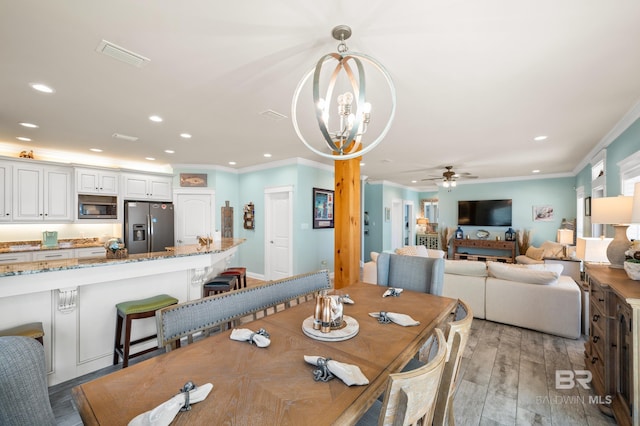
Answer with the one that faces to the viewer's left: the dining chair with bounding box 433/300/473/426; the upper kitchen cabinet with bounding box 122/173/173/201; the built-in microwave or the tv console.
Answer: the dining chair

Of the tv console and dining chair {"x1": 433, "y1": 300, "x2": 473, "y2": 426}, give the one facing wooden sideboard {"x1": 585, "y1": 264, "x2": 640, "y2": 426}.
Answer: the tv console

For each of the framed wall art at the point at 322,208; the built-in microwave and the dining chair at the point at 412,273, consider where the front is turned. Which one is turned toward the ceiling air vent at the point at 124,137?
the built-in microwave

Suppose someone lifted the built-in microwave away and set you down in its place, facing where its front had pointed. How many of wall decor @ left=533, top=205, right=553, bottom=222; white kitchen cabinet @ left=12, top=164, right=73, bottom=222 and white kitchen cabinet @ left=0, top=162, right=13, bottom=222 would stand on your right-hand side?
2

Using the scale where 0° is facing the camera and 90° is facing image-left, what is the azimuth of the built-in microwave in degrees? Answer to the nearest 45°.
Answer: approximately 0°

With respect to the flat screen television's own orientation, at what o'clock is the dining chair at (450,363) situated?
The dining chair is roughly at 12 o'clock from the flat screen television.

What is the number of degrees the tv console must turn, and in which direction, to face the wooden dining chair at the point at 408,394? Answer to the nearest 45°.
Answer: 0° — it already faces it

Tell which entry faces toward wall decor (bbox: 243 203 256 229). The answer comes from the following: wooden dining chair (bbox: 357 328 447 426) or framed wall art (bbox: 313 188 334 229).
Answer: the wooden dining chair

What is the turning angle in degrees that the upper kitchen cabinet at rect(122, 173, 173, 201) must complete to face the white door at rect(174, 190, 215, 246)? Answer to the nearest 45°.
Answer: approximately 90° to its left

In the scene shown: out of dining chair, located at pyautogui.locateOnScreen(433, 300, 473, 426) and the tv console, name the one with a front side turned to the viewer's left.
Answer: the dining chair

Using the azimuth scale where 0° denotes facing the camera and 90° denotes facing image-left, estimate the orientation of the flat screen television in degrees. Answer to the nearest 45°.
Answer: approximately 0°
